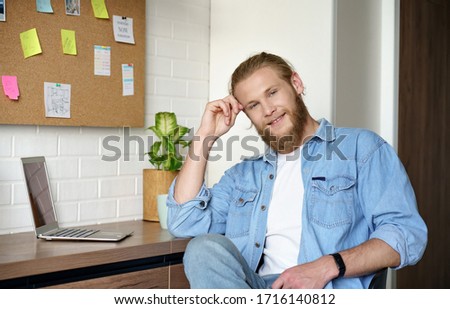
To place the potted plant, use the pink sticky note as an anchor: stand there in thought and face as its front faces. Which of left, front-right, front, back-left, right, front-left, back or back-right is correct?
left

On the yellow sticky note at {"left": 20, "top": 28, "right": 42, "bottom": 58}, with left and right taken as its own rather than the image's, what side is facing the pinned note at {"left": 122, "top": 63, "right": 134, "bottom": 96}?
left

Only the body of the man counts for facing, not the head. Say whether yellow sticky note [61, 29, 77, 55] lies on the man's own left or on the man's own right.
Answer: on the man's own right

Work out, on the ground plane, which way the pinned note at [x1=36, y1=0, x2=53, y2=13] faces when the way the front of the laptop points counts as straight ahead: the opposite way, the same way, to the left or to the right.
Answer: to the right

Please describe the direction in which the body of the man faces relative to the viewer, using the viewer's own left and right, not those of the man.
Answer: facing the viewer and to the left of the viewer

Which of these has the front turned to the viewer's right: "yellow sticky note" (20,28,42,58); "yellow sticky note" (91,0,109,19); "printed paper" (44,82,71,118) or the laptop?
the laptop

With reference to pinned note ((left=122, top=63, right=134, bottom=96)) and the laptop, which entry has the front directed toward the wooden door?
the laptop
